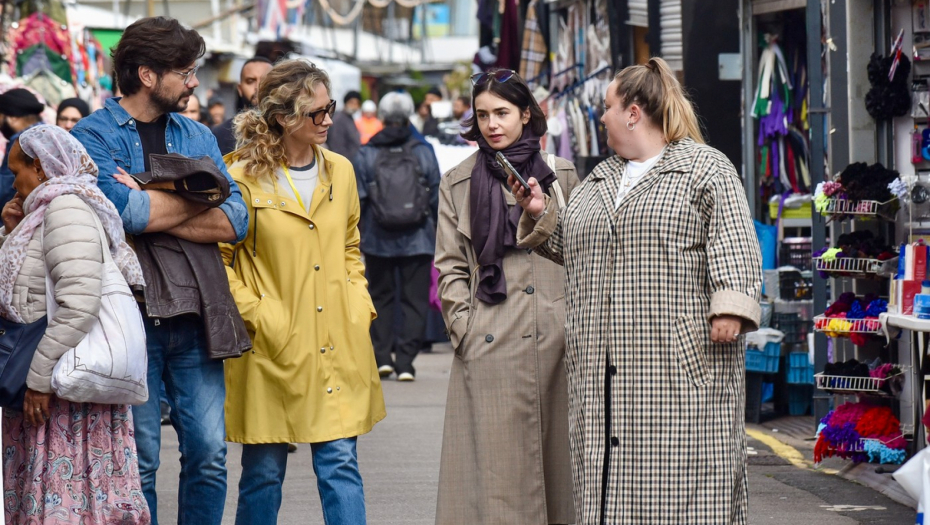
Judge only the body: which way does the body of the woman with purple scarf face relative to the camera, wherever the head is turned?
toward the camera

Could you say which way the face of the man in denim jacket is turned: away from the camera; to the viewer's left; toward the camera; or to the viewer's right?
to the viewer's right

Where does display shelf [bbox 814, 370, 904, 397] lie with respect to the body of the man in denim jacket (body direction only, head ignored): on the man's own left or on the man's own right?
on the man's own left

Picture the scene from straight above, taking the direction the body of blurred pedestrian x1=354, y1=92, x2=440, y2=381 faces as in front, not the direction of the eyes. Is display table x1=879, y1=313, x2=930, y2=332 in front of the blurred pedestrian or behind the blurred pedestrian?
behind

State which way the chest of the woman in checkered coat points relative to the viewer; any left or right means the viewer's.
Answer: facing the viewer and to the left of the viewer

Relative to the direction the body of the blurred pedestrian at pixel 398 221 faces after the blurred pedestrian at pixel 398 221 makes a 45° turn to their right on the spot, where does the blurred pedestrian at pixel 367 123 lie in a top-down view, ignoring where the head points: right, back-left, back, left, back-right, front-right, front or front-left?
front-left

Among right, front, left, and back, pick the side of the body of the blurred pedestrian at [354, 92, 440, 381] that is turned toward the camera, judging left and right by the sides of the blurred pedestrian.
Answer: back

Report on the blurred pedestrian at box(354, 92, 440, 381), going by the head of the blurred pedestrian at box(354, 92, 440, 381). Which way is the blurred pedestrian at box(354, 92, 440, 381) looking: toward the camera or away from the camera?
away from the camera

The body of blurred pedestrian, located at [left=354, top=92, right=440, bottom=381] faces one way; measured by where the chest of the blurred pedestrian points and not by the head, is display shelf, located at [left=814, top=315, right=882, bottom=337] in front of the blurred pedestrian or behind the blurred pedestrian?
behind

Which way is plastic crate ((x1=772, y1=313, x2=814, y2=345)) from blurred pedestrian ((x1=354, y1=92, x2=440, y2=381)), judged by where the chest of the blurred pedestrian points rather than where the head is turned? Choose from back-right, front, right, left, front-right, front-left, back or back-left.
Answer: back-right

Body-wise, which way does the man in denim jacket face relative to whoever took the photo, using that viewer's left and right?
facing the viewer and to the right of the viewer

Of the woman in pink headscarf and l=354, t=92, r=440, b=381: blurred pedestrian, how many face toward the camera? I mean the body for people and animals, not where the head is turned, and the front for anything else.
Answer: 0
